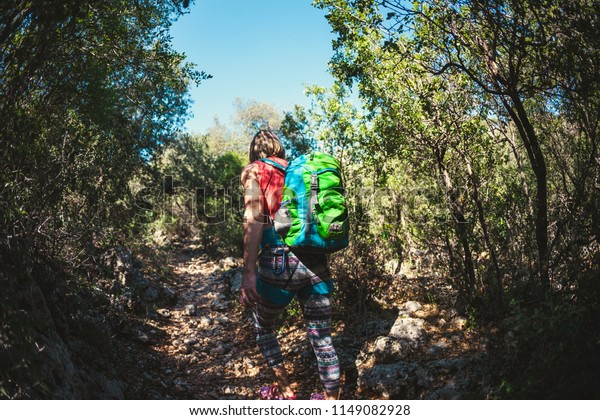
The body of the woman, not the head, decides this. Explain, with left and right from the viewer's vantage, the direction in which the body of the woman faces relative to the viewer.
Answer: facing away from the viewer and to the left of the viewer
